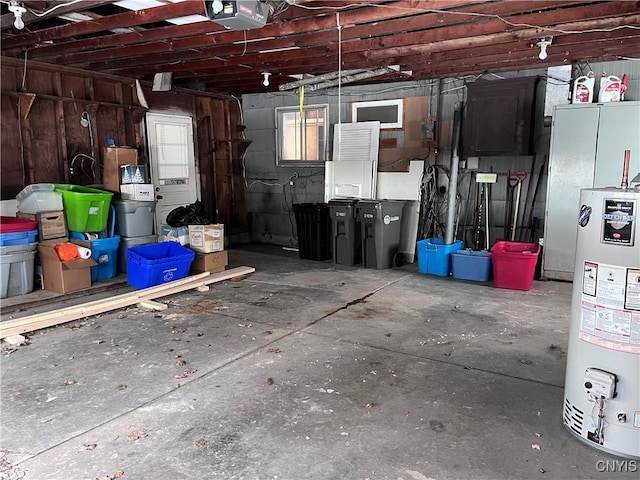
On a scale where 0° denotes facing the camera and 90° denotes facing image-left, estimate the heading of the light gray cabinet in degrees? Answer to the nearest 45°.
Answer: approximately 0°

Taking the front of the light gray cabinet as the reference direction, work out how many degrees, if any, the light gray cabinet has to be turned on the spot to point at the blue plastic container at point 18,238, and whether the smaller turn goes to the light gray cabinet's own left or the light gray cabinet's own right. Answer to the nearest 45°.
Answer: approximately 45° to the light gray cabinet's own right

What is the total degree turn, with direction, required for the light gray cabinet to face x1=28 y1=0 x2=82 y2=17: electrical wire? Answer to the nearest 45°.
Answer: approximately 45° to its right

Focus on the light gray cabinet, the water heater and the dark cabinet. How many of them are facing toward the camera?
3

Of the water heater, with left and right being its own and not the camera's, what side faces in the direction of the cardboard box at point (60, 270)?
right

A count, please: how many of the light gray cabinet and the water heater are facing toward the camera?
2

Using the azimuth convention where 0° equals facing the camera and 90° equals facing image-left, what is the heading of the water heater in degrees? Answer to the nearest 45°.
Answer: approximately 0°

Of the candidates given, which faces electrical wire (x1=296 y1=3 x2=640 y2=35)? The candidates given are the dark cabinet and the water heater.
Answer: the dark cabinet

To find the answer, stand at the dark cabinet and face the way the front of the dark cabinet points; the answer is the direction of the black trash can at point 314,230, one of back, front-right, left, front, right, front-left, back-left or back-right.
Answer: right

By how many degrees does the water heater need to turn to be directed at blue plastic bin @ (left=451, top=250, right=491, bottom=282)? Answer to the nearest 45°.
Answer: approximately 135° to its right

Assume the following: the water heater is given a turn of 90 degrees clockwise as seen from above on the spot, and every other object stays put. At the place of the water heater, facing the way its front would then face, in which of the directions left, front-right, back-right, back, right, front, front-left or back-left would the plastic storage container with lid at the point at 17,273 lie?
front

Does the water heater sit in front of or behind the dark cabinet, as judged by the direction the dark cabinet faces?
in front
